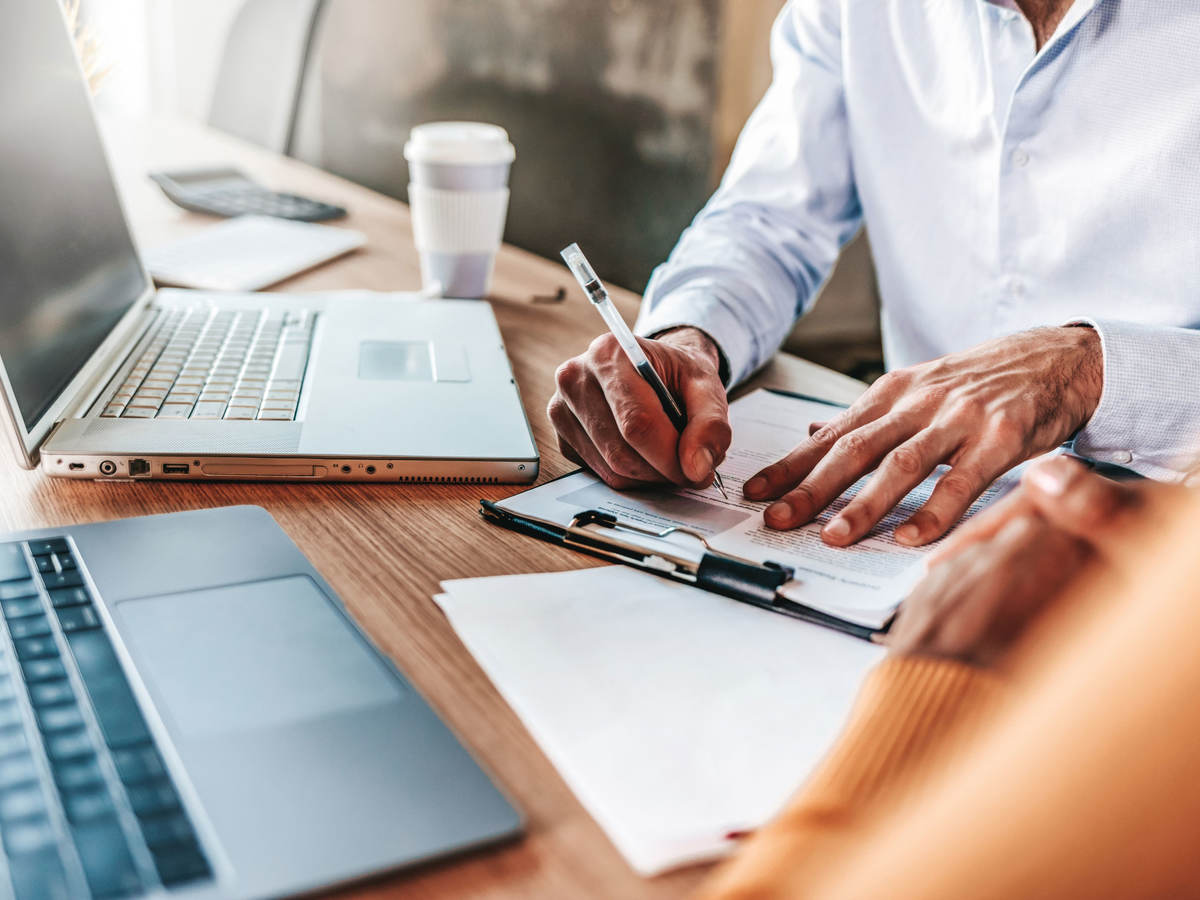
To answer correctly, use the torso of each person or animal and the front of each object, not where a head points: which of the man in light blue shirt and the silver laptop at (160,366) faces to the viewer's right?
the silver laptop

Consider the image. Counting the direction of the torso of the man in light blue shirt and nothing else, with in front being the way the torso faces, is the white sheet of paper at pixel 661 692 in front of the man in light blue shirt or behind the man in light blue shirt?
in front

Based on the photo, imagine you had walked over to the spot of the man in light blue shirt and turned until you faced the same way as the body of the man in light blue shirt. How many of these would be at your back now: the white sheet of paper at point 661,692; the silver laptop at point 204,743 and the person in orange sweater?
0

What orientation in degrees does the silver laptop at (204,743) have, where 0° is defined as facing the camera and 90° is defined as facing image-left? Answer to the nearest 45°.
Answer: approximately 270°

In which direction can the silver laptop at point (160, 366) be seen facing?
to the viewer's right

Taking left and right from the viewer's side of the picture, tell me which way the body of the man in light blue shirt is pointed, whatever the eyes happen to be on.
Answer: facing the viewer and to the left of the viewer

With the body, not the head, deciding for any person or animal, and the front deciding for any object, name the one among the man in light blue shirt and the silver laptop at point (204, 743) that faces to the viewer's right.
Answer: the silver laptop

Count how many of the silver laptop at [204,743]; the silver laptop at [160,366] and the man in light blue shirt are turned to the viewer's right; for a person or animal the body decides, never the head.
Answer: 2

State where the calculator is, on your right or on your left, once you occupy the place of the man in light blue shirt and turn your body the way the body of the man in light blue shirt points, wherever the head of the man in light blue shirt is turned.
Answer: on your right

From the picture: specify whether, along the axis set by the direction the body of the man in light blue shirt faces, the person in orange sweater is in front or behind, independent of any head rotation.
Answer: in front

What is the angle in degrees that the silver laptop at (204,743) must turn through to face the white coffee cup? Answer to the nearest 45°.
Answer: approximately 90° to its left

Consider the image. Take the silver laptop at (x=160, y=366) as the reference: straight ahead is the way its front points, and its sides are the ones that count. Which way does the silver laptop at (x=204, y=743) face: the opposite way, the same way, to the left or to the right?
the same way

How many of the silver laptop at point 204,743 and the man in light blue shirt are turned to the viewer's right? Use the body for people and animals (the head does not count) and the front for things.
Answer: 1

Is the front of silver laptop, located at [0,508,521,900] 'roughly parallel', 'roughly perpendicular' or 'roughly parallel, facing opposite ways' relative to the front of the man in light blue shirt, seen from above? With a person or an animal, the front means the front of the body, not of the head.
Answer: roughly parallel, facing opposite ways
